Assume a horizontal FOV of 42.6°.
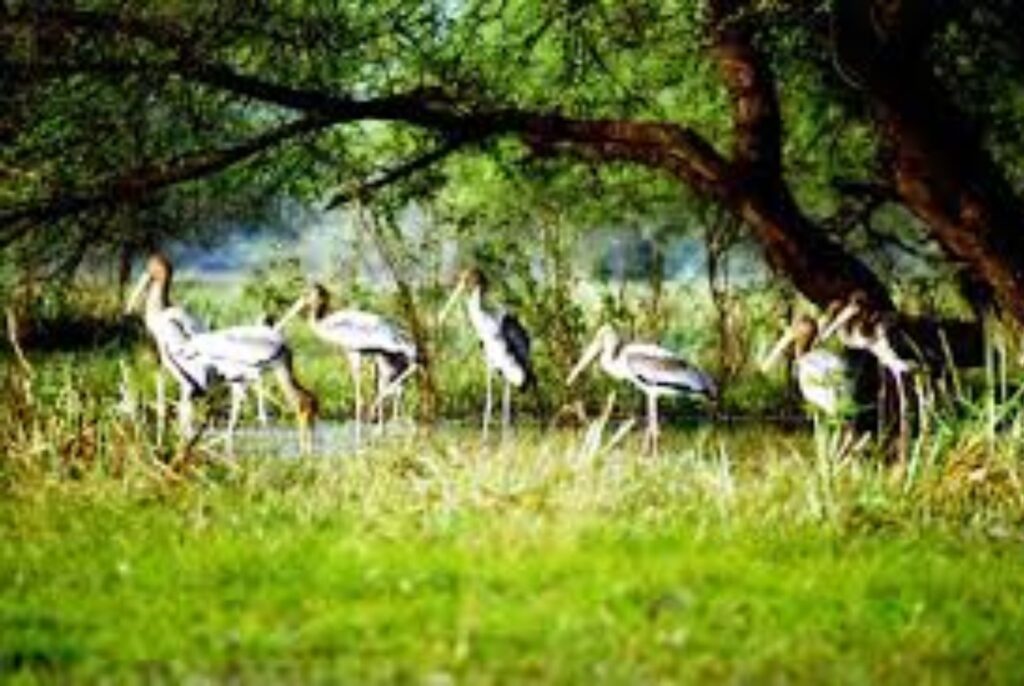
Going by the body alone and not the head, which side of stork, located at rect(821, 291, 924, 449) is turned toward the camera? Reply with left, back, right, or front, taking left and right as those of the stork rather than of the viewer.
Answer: left

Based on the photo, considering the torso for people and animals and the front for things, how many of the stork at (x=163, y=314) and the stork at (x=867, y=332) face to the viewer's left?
2

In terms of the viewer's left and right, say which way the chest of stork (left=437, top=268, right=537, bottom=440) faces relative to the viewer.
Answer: facing the viewer and to the left of the viewer

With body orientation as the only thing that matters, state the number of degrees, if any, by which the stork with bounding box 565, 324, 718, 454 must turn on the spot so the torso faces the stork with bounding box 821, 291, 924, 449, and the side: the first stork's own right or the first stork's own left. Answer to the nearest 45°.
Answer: approximately 180°

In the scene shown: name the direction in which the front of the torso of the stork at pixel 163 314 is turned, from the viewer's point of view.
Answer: to the viewer's left

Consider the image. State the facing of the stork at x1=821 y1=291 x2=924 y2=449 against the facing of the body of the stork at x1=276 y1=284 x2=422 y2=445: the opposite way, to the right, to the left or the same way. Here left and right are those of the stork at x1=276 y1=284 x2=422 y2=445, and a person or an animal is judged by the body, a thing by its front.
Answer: the same way

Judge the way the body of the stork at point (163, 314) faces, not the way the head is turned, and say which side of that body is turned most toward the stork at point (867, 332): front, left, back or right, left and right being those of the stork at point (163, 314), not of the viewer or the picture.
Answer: back

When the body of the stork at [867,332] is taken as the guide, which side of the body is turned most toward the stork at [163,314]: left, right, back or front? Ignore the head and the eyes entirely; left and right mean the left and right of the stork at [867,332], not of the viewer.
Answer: front

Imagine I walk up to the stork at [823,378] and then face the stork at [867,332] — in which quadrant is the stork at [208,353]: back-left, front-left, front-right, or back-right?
back-left

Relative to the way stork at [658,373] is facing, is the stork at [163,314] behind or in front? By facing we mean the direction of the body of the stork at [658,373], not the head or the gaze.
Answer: in front

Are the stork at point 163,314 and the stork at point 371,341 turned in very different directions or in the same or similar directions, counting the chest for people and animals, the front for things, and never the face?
same or similar directions

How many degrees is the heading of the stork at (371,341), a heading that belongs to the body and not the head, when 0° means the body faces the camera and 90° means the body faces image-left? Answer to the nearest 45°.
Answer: approximately 90°

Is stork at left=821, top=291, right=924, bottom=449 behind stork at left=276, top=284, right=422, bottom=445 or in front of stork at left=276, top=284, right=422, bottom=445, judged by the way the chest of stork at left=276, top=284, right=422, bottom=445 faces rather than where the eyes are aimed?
behind

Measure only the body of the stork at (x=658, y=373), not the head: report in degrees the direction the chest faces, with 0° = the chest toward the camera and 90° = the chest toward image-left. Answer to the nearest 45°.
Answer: approximately 90°
